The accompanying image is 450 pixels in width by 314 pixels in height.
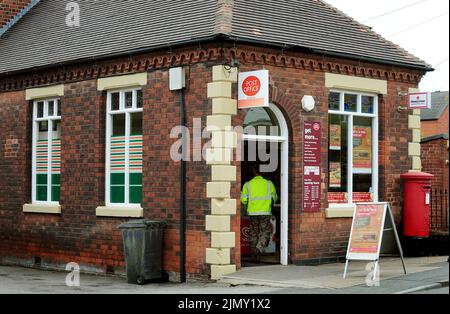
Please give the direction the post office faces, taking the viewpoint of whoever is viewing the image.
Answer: facing the viewer and to the right of the viewer

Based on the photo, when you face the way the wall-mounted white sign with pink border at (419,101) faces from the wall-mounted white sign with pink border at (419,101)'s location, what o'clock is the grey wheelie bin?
The grey wheelie bin is roughly at 2 o'clock from the wall-mounted white sign with pink border.

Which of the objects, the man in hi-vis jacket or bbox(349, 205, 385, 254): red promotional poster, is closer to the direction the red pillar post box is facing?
the red promotional poster

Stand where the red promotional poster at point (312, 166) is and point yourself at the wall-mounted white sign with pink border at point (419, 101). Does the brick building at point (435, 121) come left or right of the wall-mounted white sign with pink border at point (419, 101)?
left

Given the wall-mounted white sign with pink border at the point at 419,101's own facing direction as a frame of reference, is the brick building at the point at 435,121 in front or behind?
behind

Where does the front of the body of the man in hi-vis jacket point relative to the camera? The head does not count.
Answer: away from the camera

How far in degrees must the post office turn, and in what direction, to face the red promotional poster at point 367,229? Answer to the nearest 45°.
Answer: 0° — it already faces it

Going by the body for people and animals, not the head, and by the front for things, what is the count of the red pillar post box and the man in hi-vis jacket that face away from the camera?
1

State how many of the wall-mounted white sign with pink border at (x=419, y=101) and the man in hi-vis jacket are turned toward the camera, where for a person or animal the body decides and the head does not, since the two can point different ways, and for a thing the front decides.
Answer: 1

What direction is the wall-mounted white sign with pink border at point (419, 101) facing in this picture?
toward the camera

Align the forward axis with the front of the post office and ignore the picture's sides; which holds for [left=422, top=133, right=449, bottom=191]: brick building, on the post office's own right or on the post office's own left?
on the post office's own left

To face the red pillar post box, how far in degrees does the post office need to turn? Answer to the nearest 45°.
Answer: approximately 45° to its left

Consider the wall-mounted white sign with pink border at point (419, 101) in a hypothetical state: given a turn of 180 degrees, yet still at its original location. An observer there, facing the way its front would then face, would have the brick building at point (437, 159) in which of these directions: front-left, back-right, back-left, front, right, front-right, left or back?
front

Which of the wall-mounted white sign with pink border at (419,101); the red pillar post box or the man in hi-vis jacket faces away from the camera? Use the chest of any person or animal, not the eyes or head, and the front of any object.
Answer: the man in hi-vis jacket
